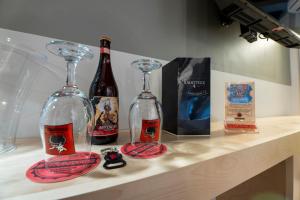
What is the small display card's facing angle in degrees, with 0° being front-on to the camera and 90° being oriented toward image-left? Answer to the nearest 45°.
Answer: approximately 0°

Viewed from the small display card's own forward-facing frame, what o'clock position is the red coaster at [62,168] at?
The red coaster is roughly at 1 o'clock from the small display card.
